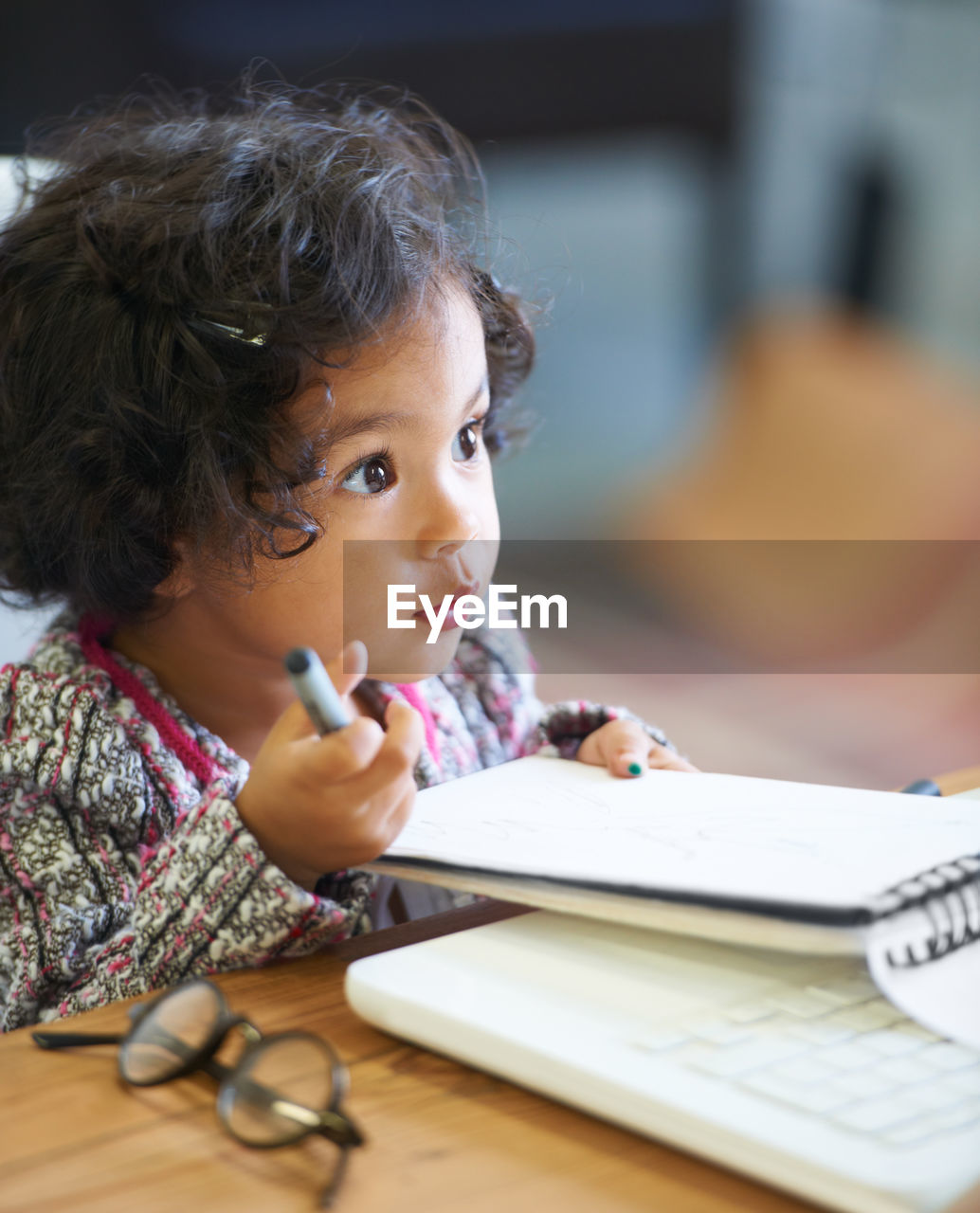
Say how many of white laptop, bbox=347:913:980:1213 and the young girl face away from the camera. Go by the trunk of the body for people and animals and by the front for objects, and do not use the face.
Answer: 0

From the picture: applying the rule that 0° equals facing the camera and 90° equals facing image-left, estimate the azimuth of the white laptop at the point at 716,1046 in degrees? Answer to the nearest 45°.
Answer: approximately 45°

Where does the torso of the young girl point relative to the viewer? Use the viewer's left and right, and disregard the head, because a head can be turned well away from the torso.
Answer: facing the viewer and to the right of the viewer

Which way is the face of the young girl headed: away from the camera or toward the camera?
toward the camera
